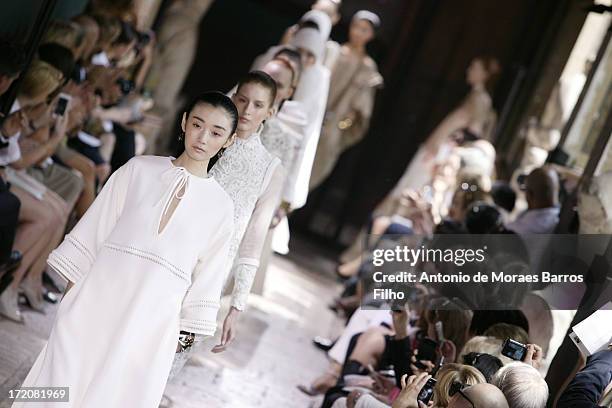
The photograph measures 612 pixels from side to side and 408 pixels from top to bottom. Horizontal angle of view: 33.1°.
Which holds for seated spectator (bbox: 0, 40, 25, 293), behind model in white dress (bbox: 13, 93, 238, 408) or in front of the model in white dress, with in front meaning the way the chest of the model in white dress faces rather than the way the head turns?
behind

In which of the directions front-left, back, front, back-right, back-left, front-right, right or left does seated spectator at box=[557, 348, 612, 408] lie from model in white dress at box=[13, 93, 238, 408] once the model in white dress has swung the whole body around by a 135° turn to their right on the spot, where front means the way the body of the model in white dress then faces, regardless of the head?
back-right

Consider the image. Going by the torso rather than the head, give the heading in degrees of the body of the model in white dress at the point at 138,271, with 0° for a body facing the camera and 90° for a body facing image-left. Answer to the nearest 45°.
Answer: approximately 0°

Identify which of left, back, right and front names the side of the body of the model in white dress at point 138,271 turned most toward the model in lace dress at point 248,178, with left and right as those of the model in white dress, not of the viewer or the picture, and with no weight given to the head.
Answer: back
